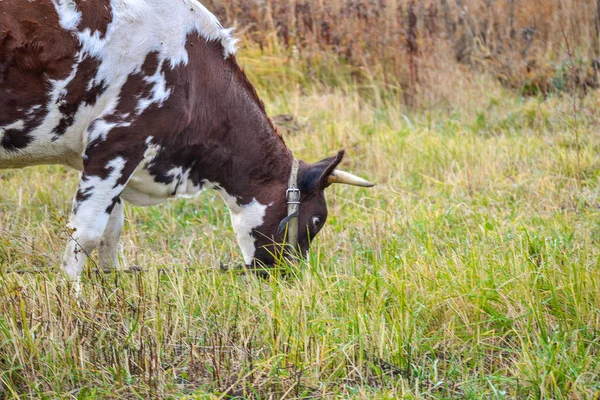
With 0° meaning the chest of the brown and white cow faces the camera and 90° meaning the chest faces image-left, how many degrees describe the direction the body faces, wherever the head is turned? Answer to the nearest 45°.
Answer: approximately 270°
